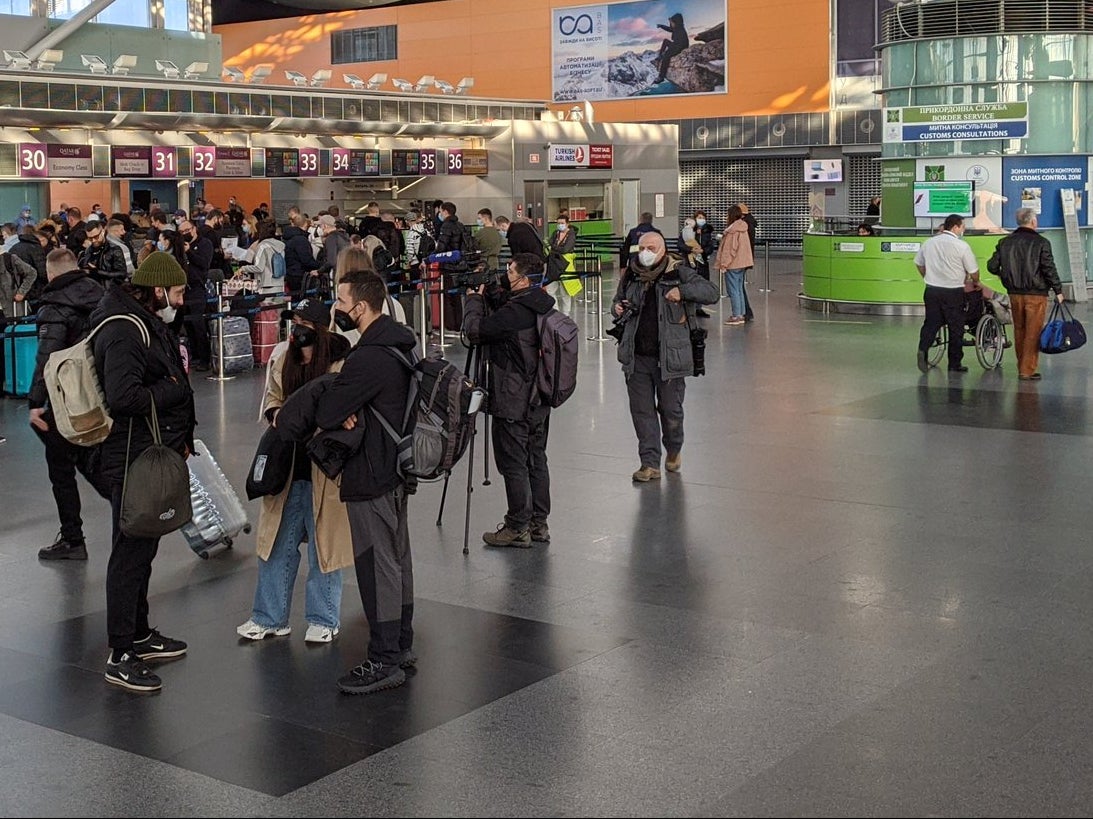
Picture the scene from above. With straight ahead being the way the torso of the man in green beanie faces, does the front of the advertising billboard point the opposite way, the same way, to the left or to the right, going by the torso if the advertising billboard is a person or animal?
to the right

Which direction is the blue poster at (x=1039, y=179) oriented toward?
toward the camera

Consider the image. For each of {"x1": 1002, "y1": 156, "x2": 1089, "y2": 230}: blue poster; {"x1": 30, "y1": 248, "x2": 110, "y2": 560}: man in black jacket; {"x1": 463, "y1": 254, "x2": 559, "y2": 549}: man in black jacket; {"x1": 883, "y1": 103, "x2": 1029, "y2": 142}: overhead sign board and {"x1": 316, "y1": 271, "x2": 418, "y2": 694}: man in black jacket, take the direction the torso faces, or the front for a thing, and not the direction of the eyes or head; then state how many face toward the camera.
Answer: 2

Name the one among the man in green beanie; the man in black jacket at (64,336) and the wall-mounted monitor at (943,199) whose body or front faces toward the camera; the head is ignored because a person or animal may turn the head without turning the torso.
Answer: the wall-mounted monitor

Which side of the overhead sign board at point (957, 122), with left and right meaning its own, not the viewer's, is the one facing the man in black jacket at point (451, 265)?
front

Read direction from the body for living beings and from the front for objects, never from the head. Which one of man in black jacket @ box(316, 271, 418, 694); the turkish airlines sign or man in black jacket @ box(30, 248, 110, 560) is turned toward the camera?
the turkish airlines sign

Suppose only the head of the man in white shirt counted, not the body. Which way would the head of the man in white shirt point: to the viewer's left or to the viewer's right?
to the viewer's right

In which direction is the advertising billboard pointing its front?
toward the camera

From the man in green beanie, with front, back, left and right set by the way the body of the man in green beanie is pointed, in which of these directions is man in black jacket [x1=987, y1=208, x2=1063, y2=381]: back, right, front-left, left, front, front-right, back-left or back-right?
front-left

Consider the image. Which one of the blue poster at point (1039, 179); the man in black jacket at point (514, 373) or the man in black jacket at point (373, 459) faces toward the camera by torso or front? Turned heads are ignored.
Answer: the blue poster

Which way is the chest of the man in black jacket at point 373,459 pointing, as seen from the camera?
to the viewer's left

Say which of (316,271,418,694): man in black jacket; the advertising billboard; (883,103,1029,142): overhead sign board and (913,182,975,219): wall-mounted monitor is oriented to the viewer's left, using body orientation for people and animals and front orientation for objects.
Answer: the man in black jacket

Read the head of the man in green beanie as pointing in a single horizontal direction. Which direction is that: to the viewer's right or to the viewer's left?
to the viewer's right

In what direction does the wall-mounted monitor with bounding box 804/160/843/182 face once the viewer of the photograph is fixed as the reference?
facing the viewer

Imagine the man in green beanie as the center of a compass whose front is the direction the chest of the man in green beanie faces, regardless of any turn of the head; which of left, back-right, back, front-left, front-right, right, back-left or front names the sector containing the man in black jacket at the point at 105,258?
left

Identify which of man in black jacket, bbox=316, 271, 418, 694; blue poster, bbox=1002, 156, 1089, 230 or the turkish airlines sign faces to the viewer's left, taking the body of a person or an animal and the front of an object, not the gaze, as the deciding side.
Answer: the man in black jacket

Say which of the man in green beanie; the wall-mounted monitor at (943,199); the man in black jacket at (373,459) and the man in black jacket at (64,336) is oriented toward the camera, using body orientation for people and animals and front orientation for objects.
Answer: the wall-mounted monitor
